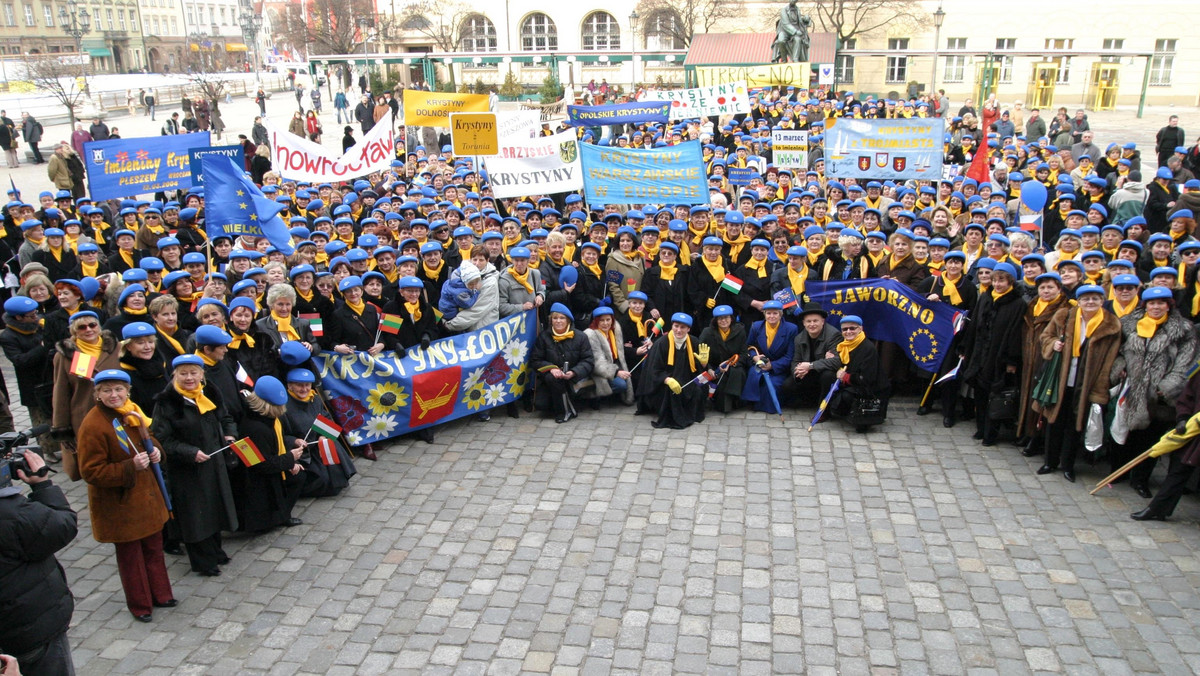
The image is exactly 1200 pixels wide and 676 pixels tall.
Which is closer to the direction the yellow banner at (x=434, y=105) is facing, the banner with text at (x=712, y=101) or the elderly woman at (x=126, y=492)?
the elderly woman

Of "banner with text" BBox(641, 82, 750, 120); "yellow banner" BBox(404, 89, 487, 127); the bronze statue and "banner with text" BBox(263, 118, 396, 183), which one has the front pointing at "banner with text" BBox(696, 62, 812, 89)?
the bronze statue

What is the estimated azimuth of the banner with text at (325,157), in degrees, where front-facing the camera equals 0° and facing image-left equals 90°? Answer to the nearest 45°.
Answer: approximately 0°

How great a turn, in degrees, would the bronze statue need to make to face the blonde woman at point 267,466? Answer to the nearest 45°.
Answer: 0° — it already faces them

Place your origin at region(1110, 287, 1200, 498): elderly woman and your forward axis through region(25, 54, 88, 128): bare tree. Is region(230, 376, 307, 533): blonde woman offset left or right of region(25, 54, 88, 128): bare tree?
left

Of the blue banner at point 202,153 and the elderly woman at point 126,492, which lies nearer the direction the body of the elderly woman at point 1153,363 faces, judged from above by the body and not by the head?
the elderly woman

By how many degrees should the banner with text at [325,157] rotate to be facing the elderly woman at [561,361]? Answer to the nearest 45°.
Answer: approximately 45° to its left
